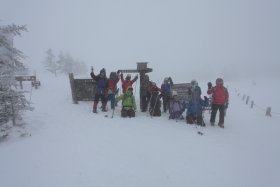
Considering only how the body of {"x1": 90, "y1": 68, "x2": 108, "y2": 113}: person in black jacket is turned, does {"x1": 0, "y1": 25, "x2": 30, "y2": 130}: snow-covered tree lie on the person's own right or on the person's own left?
on the person's own right

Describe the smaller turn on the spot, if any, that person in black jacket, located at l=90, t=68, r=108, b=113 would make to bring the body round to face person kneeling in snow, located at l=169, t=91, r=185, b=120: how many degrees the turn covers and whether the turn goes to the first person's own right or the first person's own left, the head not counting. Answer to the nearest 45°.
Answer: approximately 90° to the first person's own left

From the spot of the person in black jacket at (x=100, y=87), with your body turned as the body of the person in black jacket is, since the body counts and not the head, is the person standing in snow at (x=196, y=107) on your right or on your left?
on your left

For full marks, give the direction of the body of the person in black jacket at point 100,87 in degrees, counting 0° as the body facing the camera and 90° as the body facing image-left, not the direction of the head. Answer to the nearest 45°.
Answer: approximately 0°

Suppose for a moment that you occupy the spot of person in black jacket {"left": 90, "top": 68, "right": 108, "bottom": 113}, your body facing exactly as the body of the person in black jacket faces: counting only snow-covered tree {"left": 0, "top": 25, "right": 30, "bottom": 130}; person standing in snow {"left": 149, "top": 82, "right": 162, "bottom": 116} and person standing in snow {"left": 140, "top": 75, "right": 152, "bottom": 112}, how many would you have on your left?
2

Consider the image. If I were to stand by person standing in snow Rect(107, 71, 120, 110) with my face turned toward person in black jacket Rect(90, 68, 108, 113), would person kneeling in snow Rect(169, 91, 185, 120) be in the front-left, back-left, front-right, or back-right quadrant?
back-left

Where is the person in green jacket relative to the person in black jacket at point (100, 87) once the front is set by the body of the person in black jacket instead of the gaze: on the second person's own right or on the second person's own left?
on the second person's own left

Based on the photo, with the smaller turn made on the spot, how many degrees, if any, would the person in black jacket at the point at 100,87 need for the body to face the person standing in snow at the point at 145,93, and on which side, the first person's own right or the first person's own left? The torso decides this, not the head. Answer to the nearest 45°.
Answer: approximately 90° to the first person's own left

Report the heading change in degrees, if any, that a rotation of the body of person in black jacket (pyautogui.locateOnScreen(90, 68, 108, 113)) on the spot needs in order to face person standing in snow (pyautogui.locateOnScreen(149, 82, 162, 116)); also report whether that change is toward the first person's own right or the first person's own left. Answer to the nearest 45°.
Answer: approximately 90° to the first person's own left

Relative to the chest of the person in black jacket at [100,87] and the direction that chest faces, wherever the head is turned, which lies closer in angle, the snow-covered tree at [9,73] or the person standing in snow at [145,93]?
the snow-covered tree
